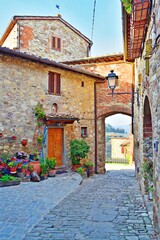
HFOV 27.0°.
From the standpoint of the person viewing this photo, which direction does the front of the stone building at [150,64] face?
facing to the left of the viewer

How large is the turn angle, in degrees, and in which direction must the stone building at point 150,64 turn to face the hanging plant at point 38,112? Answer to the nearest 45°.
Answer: approximately 45° to its right

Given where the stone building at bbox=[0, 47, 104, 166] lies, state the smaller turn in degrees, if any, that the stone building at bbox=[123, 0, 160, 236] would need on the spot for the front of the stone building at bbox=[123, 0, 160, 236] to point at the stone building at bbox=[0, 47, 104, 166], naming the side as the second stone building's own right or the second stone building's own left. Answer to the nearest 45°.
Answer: approximately 45° to the second stone building's own right
